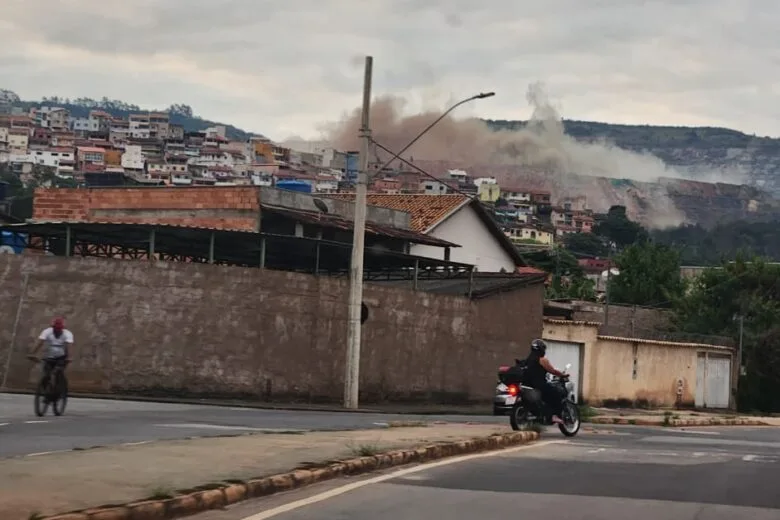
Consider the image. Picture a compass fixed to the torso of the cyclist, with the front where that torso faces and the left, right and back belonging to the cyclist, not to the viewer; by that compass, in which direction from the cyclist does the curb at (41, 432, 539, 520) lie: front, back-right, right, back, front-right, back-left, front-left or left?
front

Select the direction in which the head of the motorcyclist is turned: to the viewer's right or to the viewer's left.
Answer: to the viewer's right

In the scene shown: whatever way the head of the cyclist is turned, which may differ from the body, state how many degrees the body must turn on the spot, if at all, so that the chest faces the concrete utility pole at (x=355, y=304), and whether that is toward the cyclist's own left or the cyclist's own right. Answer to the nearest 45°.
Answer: approximately 135° to the cyclist's own left

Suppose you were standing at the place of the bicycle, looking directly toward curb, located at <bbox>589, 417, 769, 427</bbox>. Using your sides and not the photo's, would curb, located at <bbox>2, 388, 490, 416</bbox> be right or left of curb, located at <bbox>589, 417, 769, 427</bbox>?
left

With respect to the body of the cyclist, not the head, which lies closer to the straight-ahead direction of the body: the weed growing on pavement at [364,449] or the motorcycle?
the weed growing on pavement

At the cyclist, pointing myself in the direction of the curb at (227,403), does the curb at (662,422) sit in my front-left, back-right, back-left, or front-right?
front-right

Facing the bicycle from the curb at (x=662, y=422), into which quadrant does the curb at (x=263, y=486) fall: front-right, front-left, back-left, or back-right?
front-left
